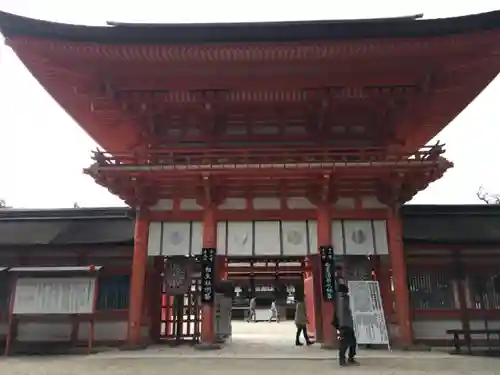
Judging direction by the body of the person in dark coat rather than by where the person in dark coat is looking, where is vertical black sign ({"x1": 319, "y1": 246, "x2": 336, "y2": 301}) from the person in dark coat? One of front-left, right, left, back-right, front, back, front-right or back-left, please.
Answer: front-left

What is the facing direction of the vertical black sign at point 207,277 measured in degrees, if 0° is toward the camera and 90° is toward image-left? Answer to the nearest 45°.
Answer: approximately 0°

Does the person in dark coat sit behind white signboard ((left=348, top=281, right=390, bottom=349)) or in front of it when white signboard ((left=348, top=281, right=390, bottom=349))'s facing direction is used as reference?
in front

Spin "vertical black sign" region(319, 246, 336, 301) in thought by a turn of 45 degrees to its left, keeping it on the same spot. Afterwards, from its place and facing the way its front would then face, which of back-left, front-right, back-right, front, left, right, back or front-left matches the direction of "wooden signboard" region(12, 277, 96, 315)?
back-right

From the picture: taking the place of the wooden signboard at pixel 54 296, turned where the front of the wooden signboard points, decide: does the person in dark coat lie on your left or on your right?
on your left

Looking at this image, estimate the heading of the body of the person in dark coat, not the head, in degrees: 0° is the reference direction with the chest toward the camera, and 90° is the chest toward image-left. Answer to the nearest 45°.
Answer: approximately 225°

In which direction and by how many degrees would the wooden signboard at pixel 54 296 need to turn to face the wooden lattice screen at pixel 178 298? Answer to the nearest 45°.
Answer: approximately 90° to its left

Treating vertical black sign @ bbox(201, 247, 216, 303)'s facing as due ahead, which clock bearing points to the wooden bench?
The wooden bench is roughly at 9 o'clock from the vertical black sign.

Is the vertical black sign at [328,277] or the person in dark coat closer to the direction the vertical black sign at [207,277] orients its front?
the person in dark coat

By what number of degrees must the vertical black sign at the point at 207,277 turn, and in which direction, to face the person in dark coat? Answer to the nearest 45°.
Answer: approximately 45° to its left

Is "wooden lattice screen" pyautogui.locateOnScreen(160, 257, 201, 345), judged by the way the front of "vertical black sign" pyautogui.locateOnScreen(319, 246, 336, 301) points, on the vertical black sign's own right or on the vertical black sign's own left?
on the vertical black sign's own right

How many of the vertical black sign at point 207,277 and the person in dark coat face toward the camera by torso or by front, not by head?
1
